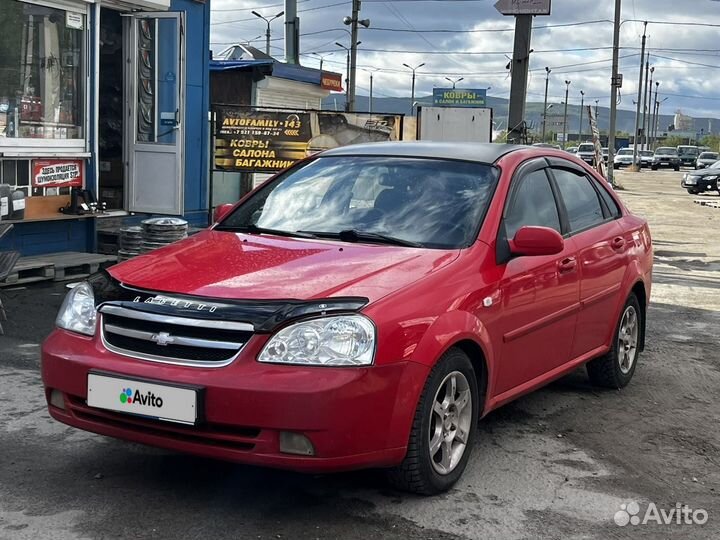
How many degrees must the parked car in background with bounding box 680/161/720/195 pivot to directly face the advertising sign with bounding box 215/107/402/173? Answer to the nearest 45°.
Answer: approximately 45° to its left

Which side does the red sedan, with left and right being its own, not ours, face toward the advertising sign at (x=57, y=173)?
right

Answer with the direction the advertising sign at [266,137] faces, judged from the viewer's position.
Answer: facing the viewer

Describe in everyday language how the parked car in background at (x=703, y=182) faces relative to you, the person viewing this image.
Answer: facing the viewer and to the left of the viewer

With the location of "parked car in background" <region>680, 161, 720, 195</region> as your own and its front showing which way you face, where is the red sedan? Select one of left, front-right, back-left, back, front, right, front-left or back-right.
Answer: front-left

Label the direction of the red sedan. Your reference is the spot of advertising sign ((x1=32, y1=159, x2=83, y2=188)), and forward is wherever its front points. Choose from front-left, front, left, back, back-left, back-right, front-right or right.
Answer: front

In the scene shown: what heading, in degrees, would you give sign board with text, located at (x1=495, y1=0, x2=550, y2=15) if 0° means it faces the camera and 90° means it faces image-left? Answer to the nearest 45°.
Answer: approximately 0°

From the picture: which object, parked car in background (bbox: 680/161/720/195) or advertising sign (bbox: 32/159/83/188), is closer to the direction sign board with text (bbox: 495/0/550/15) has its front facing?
the advertising sign

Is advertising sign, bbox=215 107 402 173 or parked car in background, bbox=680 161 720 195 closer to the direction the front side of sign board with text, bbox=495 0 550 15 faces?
the advertising sign

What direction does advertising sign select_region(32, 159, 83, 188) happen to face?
toward the camera

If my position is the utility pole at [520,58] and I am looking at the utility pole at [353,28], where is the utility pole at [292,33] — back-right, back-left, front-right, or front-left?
front-left

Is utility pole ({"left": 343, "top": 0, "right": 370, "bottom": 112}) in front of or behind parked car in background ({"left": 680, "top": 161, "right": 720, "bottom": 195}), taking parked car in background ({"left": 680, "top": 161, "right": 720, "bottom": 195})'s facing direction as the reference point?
in front

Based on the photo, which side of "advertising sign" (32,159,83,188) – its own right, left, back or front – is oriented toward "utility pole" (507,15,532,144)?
left

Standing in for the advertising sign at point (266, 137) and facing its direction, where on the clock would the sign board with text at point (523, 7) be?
The sign board with text is roughly at 9 o'clock from the advertising sign.

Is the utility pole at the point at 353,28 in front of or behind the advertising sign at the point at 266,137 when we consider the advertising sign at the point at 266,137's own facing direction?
behind

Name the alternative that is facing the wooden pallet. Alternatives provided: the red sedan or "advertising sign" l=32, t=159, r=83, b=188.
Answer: the advertising sign

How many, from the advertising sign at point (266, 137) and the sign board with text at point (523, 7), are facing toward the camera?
2

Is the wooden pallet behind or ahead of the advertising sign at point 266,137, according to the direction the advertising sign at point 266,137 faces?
ahead
